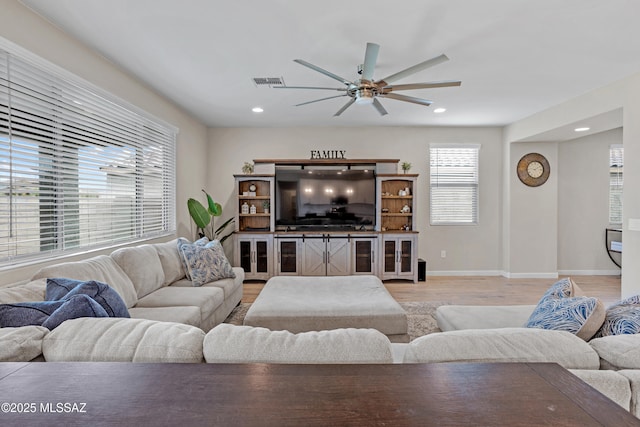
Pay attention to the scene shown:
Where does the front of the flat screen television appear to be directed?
toward the camera

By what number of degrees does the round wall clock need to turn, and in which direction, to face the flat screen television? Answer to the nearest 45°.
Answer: approximately 45° to its right

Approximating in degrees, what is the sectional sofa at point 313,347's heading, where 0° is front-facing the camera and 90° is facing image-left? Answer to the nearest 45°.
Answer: approximately 180°

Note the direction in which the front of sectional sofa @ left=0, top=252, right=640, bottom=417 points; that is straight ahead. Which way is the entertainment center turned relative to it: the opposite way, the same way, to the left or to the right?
the opposite way

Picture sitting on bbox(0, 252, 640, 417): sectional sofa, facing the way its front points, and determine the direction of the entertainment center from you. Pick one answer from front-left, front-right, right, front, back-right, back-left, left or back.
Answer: front

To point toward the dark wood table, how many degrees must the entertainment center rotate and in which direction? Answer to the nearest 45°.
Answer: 0° — it already faces it

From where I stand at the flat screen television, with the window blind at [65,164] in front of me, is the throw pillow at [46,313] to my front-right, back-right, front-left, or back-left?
front-left

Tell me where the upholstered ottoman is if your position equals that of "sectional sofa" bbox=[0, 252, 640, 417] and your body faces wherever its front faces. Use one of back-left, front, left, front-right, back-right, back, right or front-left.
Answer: front

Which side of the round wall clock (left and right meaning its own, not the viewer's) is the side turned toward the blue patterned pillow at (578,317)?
front

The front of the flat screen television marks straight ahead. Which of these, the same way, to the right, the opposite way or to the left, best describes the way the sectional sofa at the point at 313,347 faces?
the opposite way

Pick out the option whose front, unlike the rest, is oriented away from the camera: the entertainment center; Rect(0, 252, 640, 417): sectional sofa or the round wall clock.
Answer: the sectional sofa

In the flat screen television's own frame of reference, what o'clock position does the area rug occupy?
The area rug is roughly at 11 o'clock from the flat screen television.

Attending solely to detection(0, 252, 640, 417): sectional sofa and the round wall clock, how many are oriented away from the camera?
1

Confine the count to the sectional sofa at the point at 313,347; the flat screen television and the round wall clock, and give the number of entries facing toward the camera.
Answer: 2

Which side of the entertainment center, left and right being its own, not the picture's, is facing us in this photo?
front

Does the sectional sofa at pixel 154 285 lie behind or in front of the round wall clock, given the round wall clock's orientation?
in front

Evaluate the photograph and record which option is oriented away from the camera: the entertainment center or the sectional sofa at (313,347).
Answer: the sectional sofa
